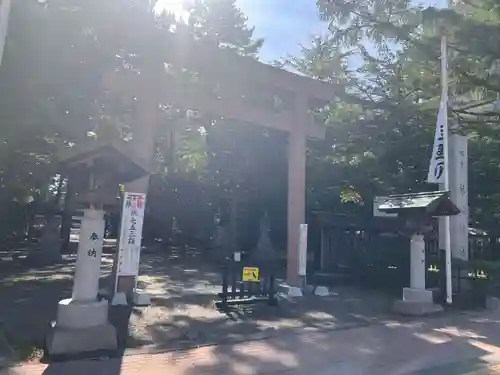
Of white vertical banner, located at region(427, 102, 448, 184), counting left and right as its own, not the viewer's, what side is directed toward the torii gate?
right

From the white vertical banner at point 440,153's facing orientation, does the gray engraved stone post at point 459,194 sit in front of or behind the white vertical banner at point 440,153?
behind

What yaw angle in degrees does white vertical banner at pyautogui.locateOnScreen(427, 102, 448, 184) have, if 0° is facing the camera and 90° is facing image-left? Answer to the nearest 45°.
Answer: approximately 0°

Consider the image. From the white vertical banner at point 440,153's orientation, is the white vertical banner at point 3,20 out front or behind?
out front

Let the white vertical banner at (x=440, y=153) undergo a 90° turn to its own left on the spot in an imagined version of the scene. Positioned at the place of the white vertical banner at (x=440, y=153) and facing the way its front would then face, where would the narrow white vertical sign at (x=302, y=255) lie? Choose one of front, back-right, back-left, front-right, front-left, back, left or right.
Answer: back

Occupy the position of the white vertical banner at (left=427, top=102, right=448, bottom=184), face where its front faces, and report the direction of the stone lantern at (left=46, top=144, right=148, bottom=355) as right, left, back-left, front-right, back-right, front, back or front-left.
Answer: front-right
